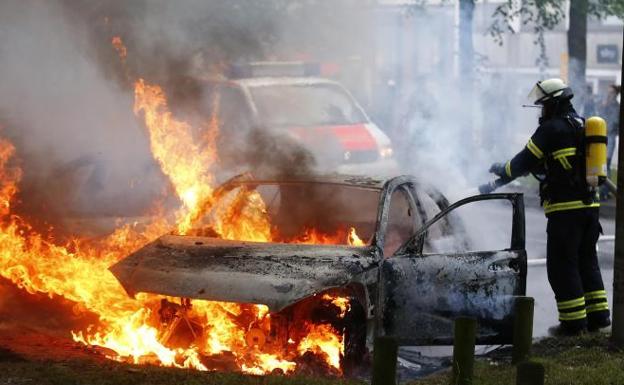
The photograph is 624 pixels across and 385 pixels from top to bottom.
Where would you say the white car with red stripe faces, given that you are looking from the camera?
facing the viewer and to the right of the viewer

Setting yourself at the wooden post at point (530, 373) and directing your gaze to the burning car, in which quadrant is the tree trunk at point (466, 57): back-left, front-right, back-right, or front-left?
front-right

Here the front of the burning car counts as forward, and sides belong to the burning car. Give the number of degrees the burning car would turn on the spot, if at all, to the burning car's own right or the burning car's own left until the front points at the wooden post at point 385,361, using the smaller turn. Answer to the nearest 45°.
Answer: approximately 45° to the burning car's own left

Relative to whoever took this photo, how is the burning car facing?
facing the viewer and to the left of the viewer

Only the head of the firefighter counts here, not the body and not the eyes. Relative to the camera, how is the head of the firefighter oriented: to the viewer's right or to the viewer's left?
to the viewer's left

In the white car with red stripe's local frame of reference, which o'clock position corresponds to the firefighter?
The firefighter is roughly at 1 o'clock from the white car with red stripe.

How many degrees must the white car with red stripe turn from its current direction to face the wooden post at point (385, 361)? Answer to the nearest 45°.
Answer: approximately 45° to its right

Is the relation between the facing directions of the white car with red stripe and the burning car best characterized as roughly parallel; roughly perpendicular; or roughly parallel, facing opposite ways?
roughly perpendicular

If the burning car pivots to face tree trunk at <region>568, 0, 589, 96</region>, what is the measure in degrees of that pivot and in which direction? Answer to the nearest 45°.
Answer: approximately 135° to its right

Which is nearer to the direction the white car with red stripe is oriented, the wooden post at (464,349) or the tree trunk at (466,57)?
the wooden post

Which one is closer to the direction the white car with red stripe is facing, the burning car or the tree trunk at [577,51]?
the burning car

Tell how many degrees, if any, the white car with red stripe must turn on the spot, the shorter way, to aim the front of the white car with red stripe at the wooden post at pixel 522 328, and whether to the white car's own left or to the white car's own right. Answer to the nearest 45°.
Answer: approximately 45° to the white car's own right

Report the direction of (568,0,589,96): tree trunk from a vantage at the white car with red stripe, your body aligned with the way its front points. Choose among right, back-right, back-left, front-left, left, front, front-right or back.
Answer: left

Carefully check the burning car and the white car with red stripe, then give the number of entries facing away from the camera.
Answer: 0

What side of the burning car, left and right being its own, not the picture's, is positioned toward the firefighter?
back
